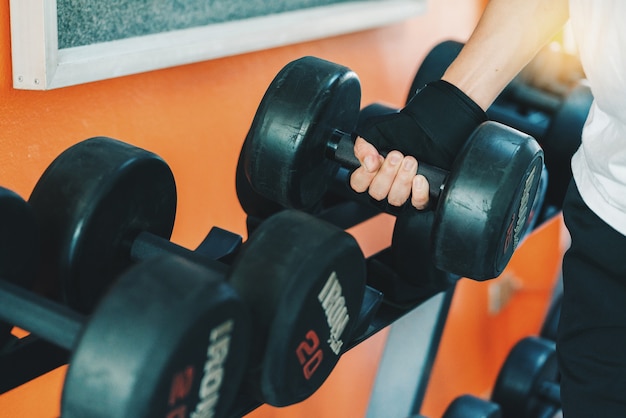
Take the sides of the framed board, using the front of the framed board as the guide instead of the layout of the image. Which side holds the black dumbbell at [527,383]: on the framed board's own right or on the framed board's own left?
on the framed board's own left

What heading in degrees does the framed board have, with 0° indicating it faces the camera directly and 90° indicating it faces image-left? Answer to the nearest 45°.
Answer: approximately 315°

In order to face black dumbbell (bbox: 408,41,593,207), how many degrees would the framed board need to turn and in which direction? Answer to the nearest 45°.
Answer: approximately 45° to its left
